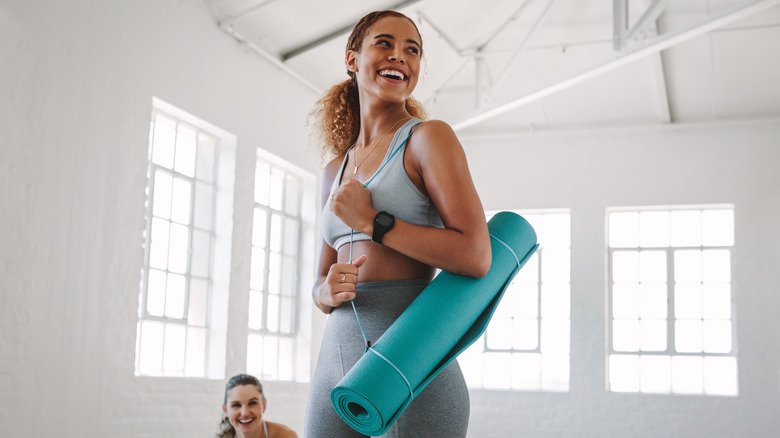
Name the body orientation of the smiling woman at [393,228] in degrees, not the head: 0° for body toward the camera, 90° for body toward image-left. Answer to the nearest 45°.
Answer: approximately 45°

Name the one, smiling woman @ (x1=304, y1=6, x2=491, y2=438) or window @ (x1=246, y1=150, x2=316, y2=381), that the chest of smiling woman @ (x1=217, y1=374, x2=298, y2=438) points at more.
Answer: the smiling woman

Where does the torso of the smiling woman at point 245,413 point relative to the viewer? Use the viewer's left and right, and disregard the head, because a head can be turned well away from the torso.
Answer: facing the viewer

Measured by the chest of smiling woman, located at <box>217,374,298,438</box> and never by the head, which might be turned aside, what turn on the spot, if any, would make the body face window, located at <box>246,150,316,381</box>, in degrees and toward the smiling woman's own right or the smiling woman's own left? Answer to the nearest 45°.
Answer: approximately 180°

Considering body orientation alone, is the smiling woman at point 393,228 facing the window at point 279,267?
no

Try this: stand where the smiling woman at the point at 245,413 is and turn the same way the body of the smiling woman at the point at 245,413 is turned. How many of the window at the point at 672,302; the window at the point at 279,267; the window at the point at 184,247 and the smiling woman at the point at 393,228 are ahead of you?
1

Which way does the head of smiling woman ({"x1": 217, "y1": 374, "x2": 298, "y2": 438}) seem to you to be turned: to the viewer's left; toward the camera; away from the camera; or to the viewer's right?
toward the camera

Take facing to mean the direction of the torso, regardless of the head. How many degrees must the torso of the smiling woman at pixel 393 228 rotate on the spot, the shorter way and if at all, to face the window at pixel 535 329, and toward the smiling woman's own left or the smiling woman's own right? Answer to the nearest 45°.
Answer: approximately 135° to the smiling woman's own right

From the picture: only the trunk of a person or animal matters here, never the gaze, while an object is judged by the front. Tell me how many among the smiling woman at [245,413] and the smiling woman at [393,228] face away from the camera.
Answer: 0

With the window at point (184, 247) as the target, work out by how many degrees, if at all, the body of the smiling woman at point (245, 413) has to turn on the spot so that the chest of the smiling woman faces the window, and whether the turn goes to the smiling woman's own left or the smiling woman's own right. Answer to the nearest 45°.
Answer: approximately 180°
